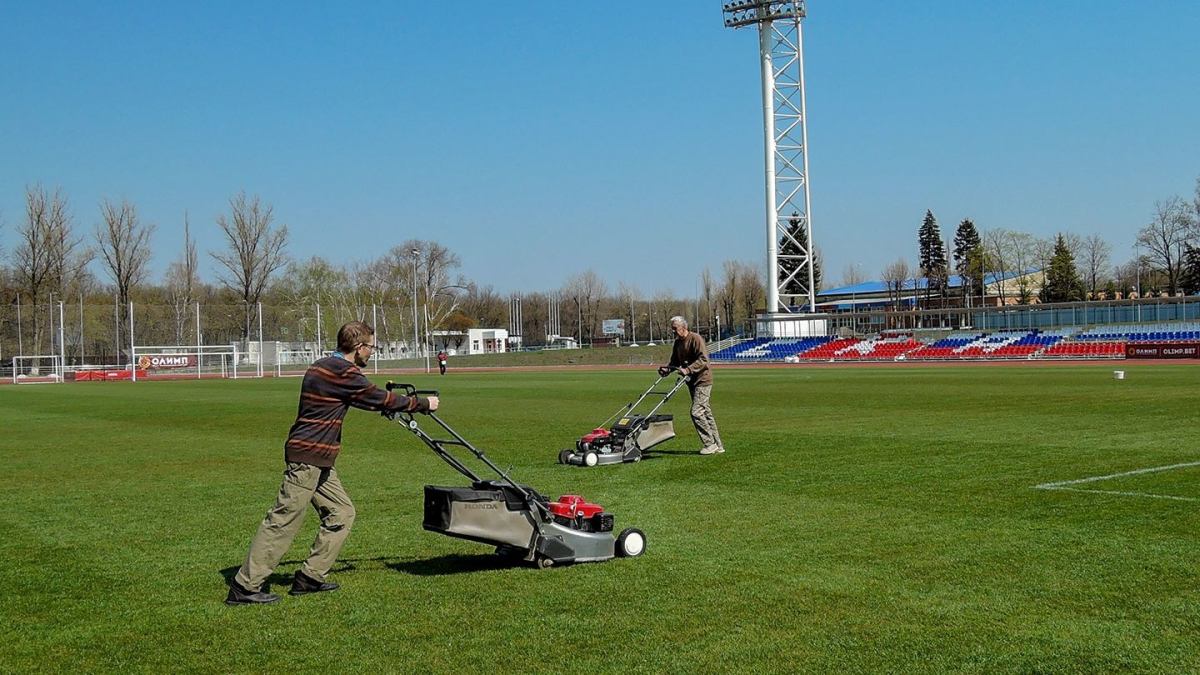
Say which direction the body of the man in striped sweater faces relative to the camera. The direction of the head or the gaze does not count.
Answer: to the viewer's right

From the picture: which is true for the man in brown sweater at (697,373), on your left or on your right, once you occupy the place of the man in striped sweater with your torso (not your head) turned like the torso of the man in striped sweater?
on your left

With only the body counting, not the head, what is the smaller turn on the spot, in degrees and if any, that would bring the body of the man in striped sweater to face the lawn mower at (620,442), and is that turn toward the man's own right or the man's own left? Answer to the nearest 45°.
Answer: approximately 45° to the man's own left
